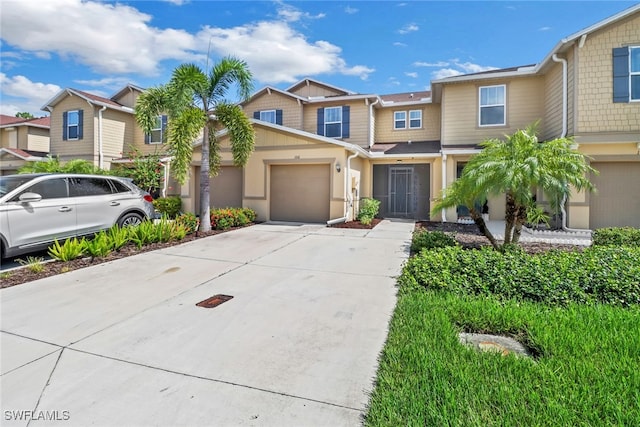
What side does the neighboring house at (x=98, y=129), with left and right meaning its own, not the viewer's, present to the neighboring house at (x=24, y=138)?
right

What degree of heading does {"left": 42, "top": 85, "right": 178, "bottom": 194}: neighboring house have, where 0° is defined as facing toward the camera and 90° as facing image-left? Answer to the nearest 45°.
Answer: approximately 45°

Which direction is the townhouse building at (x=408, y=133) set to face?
toward the camera

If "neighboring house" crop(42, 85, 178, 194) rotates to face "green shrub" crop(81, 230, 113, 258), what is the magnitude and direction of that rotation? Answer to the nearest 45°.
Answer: approximately 45° to its left

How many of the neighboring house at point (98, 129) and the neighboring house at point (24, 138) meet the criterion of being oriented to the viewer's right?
0

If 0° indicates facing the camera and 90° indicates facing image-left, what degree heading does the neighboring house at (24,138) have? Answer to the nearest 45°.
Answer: approximately 45°

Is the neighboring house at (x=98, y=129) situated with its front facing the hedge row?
no

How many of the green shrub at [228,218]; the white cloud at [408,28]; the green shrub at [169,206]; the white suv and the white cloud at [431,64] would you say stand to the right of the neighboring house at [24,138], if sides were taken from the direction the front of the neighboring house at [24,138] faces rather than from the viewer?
0

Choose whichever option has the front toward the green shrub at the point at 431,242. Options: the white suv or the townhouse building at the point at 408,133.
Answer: the townhouse building

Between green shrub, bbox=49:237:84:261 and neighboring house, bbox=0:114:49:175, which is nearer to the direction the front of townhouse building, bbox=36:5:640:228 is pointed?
the green shrub

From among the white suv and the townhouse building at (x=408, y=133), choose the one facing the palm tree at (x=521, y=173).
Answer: the townhouse building

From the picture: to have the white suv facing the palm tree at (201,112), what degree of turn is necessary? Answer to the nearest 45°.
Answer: approximately 180°

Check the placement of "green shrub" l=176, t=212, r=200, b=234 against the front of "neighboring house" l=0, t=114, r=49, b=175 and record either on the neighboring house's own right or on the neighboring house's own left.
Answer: on the neighboring house's own left

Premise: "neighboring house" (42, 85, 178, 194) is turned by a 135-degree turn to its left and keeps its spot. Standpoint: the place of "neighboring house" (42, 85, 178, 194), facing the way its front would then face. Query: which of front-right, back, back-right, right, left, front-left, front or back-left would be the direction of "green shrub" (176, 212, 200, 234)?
right

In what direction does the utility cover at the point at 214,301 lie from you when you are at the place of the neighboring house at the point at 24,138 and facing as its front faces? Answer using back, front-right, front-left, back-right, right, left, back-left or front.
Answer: front-left
